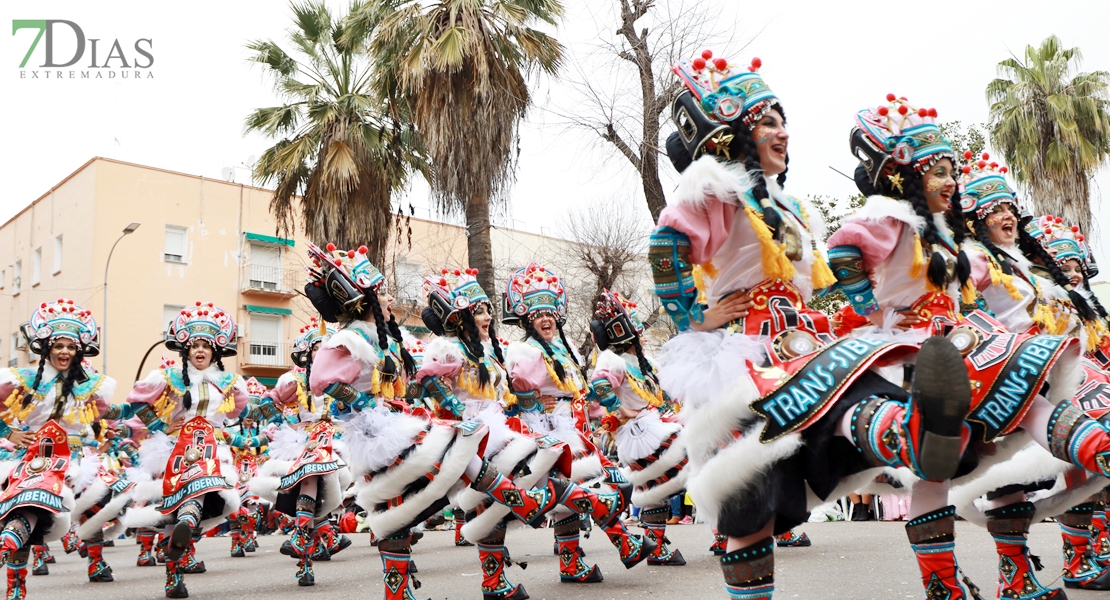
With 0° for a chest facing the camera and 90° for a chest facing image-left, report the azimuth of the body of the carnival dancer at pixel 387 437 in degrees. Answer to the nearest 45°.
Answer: approximately 270°

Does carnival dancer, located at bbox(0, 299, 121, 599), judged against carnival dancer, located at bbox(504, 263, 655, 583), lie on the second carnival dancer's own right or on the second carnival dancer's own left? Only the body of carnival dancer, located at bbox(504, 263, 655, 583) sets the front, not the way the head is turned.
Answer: on the second carnival dancer's own right

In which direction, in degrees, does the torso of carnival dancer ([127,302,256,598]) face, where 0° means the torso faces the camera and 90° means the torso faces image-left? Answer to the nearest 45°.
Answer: approximately 0°

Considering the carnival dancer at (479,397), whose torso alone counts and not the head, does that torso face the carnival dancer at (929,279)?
yes

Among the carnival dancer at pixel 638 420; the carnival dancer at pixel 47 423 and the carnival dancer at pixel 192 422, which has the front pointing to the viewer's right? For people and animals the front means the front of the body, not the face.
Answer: the carnival dancer at pixel 638 420

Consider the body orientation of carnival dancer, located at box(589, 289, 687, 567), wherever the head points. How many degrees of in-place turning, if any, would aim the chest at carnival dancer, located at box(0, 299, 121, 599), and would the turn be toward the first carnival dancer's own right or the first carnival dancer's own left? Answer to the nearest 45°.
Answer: approximately 180°
